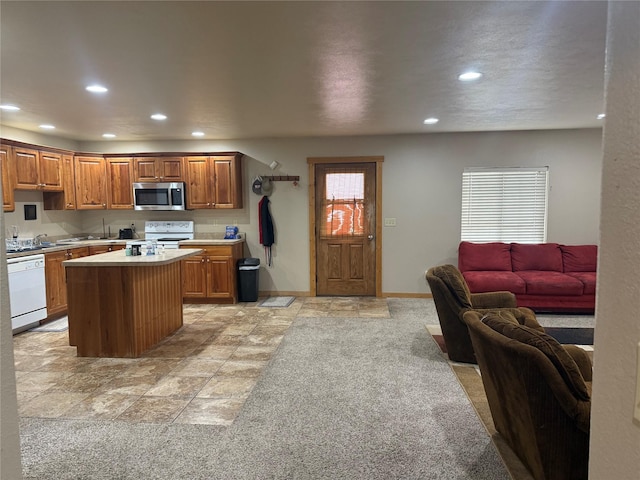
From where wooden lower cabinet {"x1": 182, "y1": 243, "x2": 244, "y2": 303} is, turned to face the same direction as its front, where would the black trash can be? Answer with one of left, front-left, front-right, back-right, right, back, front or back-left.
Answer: left

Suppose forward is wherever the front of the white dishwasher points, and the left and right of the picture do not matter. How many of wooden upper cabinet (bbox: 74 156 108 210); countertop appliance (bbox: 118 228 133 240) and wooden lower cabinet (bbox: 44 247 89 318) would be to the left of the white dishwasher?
3

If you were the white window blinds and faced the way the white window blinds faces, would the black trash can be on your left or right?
on your right

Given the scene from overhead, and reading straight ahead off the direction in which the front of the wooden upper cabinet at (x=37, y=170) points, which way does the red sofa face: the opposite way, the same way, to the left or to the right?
to the right

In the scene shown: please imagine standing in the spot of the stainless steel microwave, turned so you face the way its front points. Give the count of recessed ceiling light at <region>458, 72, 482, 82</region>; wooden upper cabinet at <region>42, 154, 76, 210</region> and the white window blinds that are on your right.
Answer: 1

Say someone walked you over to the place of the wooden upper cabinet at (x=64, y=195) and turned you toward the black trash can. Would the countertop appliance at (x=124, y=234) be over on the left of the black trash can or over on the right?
left

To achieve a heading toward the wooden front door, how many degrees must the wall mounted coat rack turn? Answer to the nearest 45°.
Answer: approximately 90° to its left

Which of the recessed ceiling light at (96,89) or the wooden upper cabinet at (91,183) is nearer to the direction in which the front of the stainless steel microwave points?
the recessed ceiling light

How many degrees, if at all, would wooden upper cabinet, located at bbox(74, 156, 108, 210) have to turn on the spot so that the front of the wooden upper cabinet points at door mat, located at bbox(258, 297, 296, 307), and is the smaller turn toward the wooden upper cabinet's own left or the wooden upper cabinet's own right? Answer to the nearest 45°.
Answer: approximately 45° to the wooden upper cabinet's own left

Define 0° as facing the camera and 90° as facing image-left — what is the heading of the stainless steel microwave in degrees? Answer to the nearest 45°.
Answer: approximately 0°

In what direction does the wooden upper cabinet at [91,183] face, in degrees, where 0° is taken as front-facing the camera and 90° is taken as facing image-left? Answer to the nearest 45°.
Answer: approximately 0°

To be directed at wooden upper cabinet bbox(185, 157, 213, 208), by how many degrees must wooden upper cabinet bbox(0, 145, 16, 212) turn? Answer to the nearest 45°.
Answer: approximately 45° to its left
